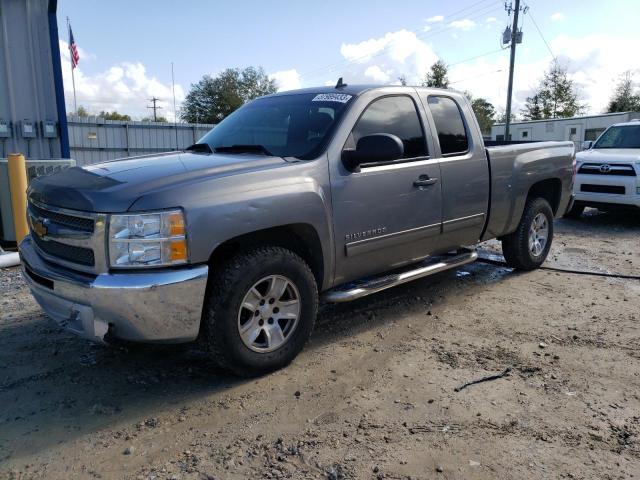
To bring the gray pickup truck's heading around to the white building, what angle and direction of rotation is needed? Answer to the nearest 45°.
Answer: approximately 180°

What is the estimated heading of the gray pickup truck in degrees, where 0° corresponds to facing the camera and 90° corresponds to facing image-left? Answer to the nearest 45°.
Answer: approximately 45°

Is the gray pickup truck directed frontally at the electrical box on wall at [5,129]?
no

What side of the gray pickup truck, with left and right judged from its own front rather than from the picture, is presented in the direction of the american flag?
right

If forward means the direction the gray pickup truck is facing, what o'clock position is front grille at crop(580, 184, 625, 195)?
The front grille is roughly at 6 o'clock from the gray pickup truck.

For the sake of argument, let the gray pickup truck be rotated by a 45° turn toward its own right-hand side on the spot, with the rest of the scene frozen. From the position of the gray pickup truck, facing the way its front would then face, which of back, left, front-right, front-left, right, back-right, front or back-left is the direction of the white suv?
back-right

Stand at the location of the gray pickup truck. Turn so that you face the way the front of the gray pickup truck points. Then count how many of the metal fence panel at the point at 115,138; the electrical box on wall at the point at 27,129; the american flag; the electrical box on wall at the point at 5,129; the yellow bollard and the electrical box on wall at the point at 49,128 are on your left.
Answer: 0

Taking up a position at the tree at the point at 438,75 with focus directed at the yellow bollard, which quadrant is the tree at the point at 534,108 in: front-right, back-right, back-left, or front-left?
back-left

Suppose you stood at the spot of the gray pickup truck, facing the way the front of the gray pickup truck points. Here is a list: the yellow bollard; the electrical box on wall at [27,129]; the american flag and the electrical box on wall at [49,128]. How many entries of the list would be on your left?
0

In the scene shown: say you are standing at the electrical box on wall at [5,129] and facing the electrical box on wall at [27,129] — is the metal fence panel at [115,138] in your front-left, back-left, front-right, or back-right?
front-left

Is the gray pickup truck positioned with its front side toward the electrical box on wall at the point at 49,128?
no

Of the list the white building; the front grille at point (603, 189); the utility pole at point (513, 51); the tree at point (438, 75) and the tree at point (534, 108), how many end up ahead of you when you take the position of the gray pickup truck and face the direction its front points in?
0

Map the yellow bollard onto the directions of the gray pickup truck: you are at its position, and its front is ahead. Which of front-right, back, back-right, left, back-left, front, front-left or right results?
right

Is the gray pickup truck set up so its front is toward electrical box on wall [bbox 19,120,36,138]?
no

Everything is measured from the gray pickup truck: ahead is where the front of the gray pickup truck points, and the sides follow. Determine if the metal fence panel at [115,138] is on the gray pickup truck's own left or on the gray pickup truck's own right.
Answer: on the gray pickup truck's own right

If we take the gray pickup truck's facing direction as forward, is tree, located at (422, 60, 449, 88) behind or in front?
behind
